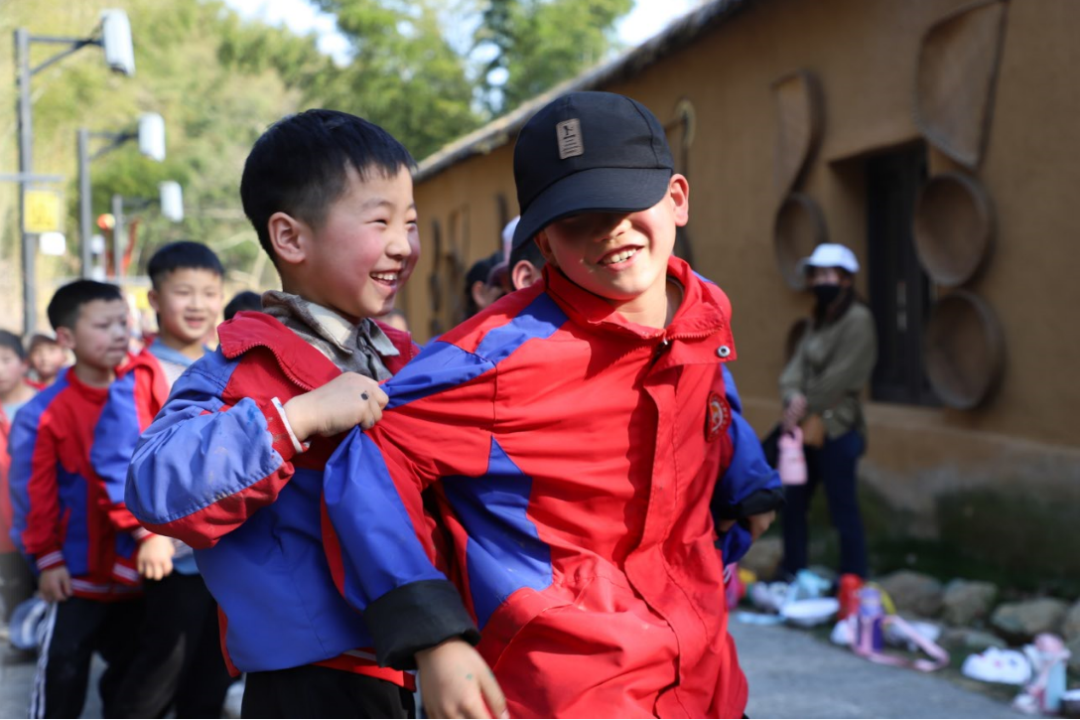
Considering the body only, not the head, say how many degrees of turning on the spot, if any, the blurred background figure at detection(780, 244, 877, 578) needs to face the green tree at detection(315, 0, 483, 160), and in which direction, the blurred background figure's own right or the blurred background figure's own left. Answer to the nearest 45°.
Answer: approximately 90° to the blurred background figure's own right

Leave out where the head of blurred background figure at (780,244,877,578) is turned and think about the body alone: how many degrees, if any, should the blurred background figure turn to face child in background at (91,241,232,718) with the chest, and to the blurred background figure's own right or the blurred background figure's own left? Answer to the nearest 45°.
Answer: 0° — they already face them

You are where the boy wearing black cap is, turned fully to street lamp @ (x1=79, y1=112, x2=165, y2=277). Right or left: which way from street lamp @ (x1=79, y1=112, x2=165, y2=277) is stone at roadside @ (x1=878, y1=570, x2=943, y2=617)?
right

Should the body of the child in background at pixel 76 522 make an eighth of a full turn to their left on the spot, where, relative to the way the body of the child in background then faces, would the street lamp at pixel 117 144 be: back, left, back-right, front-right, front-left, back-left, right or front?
left

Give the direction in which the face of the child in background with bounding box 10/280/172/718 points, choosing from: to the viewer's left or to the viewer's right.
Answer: to the viewer's right

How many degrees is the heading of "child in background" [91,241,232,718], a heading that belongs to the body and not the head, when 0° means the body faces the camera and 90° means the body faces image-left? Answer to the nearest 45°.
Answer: approximately 315°

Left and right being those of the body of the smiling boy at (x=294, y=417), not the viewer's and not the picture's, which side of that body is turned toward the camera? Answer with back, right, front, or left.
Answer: right

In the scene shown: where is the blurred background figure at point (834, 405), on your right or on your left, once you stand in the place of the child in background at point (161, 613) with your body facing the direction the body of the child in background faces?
on your left

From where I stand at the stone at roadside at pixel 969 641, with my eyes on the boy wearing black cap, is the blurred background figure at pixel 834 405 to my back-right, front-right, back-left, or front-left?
back-right

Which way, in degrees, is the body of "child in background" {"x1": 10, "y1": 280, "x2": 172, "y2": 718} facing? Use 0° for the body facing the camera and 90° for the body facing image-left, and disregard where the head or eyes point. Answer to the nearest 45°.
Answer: approximately 315°
